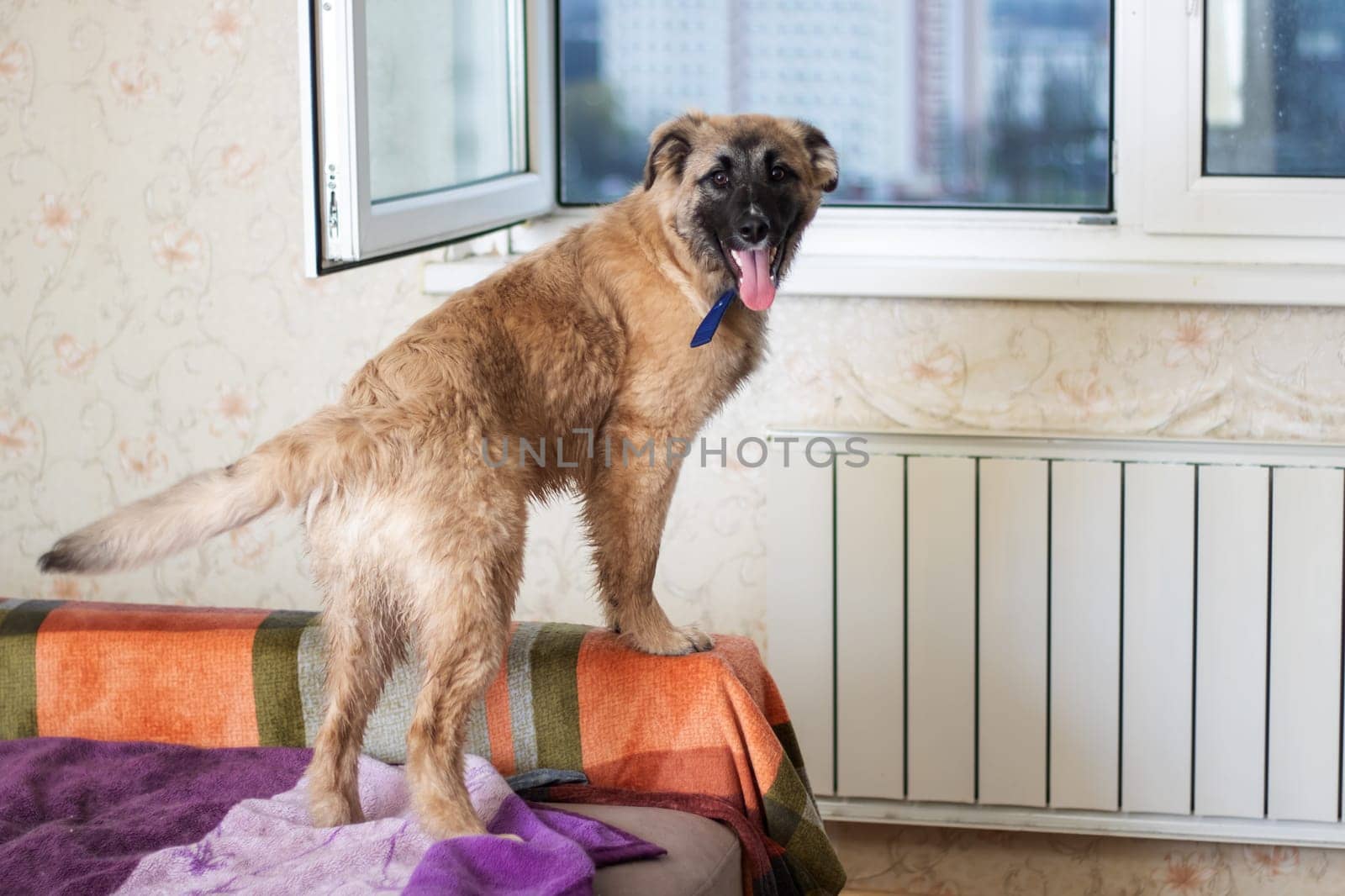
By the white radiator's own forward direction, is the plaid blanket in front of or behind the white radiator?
in front

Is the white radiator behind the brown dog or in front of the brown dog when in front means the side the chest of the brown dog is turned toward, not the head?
in front

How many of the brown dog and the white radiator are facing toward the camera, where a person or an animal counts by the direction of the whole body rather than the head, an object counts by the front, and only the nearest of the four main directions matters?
1

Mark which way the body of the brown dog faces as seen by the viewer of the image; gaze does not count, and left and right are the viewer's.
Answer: facing away from the viewer and to the right of the viewer

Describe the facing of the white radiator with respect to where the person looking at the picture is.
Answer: facing the viewer

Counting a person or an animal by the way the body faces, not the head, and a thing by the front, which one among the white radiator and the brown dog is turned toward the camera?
the white radiator
